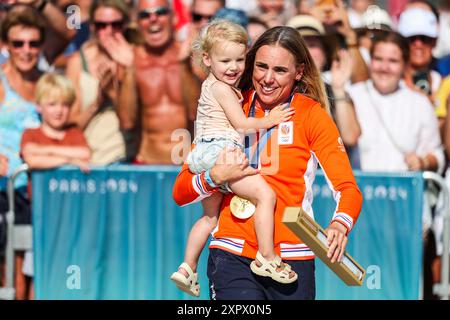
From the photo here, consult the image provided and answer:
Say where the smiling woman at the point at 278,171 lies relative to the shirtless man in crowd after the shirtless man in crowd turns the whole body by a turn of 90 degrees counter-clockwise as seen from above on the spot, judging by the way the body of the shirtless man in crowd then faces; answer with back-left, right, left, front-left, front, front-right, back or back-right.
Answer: right

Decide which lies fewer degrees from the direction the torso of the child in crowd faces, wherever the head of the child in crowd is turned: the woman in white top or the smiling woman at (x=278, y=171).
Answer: the smiling woman

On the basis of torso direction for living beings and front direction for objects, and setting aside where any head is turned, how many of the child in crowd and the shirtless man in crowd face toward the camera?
2

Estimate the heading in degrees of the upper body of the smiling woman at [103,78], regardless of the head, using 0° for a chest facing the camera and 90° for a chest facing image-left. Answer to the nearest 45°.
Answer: approximately 315°

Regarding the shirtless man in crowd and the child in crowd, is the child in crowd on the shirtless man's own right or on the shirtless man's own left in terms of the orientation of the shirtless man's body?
on the shirtless man's own right

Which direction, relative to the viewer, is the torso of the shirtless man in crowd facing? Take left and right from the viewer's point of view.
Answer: facing the viewer

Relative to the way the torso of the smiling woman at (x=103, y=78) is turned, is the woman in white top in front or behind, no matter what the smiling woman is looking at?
in front

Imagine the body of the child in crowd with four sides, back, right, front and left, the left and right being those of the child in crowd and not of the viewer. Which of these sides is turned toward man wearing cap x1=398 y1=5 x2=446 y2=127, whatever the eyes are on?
left

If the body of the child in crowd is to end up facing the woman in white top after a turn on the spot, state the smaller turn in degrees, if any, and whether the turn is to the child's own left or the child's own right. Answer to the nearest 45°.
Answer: approximately 90° to the child's own left
